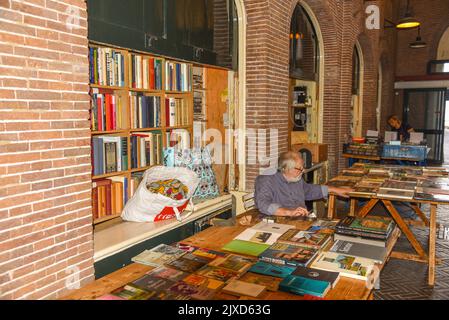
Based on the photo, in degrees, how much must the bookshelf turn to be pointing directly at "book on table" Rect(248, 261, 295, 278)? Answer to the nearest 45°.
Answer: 0° — it already faces it

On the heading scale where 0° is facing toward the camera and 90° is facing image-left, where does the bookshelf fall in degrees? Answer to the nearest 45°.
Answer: approximately 315°
